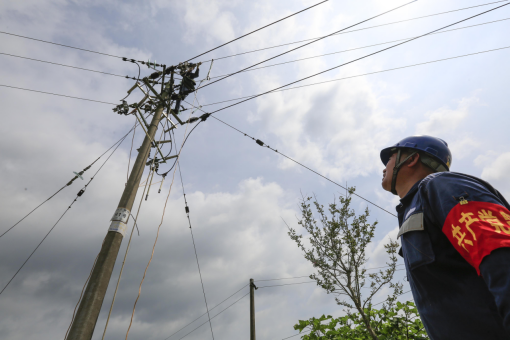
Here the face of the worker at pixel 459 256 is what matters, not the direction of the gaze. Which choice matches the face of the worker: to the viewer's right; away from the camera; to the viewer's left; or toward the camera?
to the viewer's left

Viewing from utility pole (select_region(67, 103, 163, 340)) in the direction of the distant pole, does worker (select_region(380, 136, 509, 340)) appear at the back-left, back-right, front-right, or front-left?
back-right

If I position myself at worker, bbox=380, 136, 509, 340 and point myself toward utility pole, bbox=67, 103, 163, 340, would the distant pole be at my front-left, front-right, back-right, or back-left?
front-right

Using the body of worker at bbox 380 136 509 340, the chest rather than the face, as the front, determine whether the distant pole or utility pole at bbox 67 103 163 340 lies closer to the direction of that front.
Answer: the utility pole

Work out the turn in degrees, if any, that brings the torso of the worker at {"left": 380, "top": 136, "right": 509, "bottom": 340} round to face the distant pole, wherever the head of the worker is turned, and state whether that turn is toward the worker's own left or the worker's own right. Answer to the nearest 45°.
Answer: approximately 45° to the worker's own right

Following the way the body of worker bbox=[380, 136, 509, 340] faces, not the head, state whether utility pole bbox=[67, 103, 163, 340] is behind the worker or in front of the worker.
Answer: in front

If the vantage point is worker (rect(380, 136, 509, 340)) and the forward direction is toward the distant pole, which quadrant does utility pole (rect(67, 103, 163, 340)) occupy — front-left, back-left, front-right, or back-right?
front-left

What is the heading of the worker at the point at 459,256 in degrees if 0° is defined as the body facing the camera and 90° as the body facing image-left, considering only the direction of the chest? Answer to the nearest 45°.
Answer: approximately 90°
